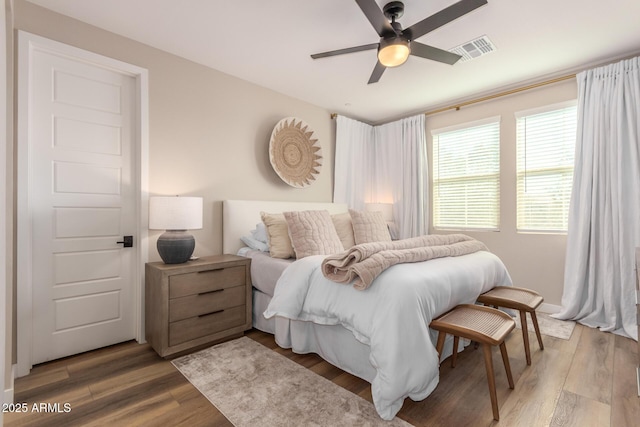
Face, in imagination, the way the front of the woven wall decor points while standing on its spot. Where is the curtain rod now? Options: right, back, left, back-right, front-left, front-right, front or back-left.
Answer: front-left

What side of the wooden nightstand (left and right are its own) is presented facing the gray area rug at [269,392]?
front

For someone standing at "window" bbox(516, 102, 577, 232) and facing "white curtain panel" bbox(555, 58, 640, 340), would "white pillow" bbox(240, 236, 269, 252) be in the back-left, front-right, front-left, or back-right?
back-right

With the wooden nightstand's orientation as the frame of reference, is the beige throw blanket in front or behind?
in front

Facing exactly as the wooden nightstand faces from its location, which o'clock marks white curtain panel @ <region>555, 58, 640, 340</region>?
The white curtain panel is roughly at 11 o'clock from the wooden nightstand.

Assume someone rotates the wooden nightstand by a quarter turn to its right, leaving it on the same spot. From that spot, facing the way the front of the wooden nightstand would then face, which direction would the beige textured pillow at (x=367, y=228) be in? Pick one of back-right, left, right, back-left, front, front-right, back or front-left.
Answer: back-left

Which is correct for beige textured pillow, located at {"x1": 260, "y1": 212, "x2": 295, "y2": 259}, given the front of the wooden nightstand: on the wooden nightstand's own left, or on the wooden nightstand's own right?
on the wooden nightstand's own left

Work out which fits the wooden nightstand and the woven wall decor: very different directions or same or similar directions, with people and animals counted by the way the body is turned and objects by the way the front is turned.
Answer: same or similar directions

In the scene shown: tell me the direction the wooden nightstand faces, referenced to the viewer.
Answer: facing the viewer and to the right of the viewer

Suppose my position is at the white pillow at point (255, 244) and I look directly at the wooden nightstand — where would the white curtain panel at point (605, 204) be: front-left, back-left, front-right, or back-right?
back-left

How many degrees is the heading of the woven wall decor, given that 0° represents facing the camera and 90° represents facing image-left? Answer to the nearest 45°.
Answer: approximately 315°

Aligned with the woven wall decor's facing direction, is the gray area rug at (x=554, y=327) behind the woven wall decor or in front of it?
in front
